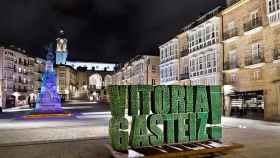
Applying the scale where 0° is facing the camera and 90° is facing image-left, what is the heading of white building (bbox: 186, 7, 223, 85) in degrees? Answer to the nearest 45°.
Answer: approximately 45°

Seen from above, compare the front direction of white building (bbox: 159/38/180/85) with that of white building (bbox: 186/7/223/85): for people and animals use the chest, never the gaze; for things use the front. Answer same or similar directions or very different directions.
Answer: same or similar directions

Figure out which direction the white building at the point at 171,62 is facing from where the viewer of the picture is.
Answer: facing the viewer and to the left of the viewer

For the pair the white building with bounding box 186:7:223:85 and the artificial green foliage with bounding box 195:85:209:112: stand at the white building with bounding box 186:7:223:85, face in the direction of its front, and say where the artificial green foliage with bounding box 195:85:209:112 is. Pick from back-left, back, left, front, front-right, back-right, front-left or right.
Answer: front-left

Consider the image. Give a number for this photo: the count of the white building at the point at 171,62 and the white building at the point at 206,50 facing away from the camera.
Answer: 0

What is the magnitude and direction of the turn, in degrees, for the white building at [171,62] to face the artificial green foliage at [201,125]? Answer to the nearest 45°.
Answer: approximately 45° to its left

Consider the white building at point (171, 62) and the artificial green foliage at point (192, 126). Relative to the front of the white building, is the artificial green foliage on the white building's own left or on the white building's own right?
on the white building's own left

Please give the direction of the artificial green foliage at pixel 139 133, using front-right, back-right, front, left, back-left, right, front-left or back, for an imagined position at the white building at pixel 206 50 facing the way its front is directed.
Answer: front-left

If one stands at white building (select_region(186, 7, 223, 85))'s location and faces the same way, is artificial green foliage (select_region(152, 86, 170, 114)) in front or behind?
in front

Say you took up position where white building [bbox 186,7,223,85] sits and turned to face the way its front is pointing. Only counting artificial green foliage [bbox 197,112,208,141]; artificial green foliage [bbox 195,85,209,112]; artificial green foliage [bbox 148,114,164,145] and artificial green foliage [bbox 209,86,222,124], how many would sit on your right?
0

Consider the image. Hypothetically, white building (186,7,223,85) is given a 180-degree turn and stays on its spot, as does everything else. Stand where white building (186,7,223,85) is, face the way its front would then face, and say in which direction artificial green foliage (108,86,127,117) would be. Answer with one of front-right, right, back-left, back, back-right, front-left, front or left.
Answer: back-right

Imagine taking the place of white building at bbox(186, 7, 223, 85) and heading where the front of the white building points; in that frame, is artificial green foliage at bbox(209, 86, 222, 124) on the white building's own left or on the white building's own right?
on the white building's own left

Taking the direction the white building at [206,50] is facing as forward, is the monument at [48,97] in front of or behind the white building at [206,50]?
in front

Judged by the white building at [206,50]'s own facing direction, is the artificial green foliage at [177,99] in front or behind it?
in front
